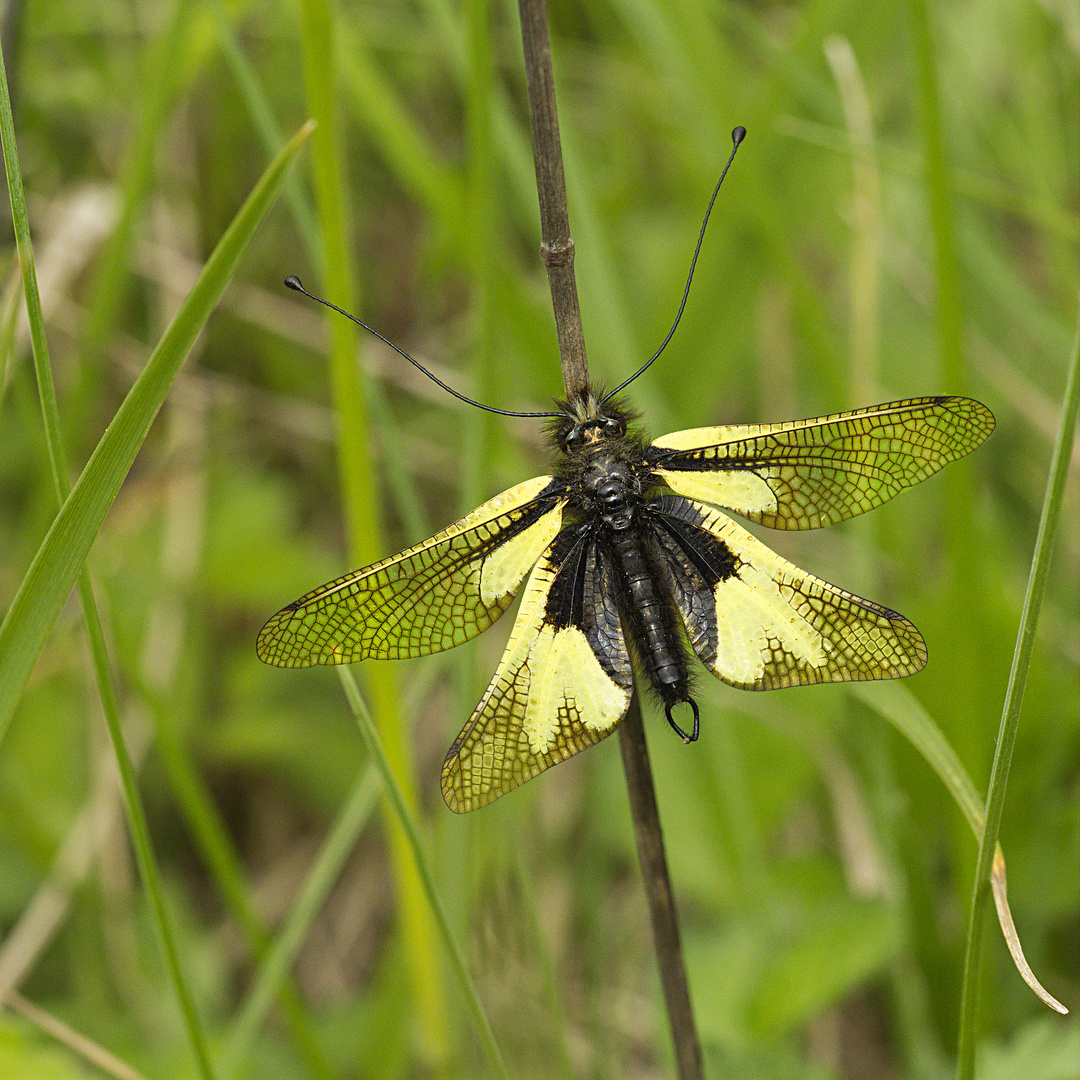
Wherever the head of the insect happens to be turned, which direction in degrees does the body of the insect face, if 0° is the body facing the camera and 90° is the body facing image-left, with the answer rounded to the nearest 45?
approximately 180°

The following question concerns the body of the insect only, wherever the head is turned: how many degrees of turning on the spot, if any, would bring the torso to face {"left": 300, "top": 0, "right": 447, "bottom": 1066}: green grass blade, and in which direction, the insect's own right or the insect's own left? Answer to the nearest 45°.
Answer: approximately 45° to the insect's own left

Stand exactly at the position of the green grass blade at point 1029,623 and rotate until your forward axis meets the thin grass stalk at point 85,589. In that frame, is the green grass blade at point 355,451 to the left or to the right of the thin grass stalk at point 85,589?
right
